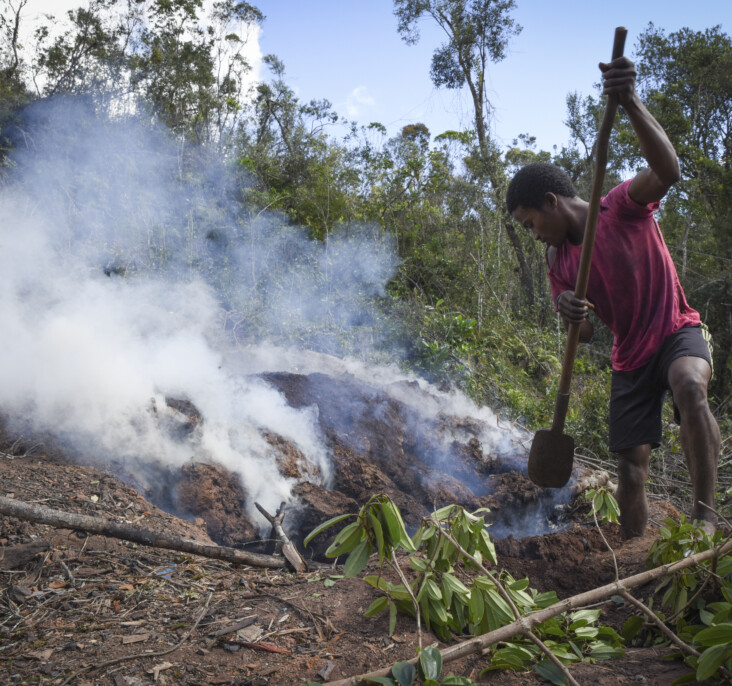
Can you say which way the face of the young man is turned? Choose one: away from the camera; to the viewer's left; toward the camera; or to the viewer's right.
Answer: to the viewer's left

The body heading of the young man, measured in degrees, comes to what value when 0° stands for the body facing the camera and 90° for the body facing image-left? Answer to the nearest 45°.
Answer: approximately 45°

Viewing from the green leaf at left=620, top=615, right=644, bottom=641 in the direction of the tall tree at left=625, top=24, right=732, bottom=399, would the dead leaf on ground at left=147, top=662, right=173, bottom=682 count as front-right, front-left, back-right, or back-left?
back-left

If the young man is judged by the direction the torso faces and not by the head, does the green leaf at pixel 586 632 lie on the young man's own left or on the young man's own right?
on the young man's own left

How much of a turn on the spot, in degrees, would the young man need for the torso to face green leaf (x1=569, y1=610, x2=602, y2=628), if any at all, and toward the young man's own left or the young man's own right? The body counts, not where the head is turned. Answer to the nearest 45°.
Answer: approximately 45° to the young man's own left

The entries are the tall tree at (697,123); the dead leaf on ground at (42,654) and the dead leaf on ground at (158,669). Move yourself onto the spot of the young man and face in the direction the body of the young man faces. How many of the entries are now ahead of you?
2

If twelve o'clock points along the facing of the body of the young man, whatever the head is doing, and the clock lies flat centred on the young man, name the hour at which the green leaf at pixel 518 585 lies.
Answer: The green leaf is roughly at 11 o'clock from the young man.

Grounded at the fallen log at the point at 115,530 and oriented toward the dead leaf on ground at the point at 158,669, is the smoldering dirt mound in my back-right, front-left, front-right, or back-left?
back-left

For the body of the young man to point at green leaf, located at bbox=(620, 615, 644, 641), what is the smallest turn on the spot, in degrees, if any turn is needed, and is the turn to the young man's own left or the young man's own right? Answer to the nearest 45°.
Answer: approximately 45° to the young man's own left
